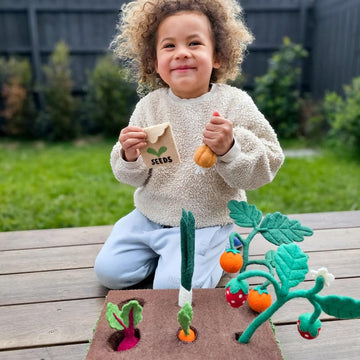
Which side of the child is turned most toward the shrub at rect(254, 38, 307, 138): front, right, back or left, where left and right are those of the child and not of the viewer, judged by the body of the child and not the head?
back

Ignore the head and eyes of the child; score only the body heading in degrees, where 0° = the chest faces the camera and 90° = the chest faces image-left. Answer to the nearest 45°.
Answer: approximately 0°

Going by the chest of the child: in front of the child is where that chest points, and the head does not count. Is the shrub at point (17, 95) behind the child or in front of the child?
behind

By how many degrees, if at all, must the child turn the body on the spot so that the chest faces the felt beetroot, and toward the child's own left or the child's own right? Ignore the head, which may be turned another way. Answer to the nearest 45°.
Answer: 0° — they already face it

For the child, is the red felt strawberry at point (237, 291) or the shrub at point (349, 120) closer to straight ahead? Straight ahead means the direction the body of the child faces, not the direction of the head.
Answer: the red felt strawberry
